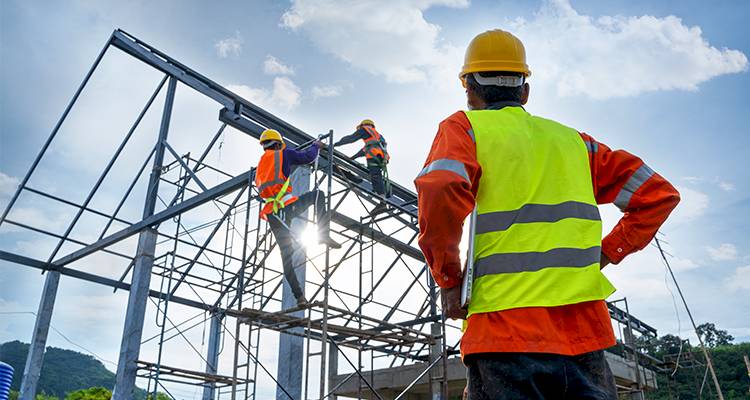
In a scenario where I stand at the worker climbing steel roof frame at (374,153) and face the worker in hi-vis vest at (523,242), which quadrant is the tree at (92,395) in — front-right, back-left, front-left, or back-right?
back-right

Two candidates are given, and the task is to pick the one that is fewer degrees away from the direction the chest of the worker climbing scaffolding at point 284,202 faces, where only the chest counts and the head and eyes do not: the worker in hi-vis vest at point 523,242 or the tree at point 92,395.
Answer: the tree

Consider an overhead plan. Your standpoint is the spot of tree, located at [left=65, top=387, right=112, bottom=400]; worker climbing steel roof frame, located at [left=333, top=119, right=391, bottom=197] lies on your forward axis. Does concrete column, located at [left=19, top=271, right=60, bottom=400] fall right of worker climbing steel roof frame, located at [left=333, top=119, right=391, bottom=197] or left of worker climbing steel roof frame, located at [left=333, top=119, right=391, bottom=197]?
right

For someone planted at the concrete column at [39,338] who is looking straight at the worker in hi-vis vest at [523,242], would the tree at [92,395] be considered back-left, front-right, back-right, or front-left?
back-left

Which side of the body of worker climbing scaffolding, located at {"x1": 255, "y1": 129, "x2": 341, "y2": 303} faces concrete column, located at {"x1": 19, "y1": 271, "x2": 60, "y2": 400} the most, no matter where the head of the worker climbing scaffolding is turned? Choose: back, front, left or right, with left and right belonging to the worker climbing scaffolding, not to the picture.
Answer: left

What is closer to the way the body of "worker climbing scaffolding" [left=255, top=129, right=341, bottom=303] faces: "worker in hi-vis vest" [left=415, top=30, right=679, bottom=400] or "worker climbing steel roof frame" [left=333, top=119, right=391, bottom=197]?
the worker climbing steel roof frame

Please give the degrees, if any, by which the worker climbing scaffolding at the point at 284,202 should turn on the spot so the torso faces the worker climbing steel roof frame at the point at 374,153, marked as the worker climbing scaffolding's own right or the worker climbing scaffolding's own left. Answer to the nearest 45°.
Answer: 0° — they already face them

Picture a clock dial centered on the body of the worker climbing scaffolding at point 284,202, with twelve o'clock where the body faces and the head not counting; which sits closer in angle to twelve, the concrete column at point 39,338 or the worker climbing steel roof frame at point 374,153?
the worker climbing steel roof frame

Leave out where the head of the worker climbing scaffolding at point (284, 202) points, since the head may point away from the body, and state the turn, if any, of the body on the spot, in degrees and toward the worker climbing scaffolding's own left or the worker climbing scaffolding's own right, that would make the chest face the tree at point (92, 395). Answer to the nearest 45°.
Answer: approximately 90° to the worker climbing scaffolding's own left

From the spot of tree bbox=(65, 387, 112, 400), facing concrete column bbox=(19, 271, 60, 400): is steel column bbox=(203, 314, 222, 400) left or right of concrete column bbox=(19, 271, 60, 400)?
left

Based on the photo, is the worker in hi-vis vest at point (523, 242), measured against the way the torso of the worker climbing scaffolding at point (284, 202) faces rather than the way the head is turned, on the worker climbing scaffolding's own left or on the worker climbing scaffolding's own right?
on the worker climbing scaffolding's own right

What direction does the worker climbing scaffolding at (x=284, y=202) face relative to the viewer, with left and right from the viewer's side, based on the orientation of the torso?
facing away from the viewer and to the right of the viewer
